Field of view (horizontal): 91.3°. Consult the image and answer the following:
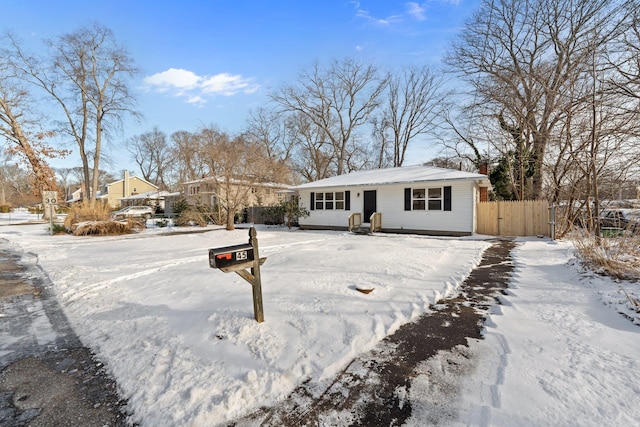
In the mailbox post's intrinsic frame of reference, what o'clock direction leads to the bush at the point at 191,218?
The bush is roughly at 4 o'clock from the mailbox post.

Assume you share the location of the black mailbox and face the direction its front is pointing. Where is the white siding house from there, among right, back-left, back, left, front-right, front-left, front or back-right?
back

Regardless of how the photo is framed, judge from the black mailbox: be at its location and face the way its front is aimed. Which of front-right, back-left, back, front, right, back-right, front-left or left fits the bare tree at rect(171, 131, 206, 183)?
back-right

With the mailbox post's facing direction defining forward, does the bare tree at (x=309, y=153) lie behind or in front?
behind

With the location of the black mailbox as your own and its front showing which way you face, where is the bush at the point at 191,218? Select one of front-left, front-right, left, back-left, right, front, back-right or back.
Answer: back-right

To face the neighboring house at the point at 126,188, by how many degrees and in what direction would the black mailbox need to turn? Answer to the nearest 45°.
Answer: approximately 135° to its right

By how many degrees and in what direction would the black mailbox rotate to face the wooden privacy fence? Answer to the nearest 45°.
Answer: approximately 180°

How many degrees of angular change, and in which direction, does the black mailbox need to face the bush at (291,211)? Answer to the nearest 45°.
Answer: approximately 135° to its right

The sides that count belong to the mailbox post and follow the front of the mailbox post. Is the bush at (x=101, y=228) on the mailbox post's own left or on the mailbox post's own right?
on the mailbox post's own right

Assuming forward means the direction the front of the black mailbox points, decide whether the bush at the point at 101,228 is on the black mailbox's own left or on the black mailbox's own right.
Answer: on the black mailbox's own right

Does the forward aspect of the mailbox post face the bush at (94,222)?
no

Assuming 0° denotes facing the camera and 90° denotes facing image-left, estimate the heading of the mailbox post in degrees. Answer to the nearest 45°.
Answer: approximately 45°

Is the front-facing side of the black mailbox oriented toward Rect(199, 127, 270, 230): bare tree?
no

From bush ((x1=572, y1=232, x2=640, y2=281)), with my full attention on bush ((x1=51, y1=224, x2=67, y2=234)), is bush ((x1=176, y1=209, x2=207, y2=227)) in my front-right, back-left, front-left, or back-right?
front-right

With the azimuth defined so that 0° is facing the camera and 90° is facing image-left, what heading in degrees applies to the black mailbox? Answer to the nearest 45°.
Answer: approximately 45°

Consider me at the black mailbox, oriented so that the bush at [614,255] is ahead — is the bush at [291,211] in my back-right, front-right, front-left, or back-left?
front-left

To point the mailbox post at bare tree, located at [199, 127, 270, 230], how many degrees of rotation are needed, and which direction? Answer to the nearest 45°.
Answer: approximately 135° to its right
